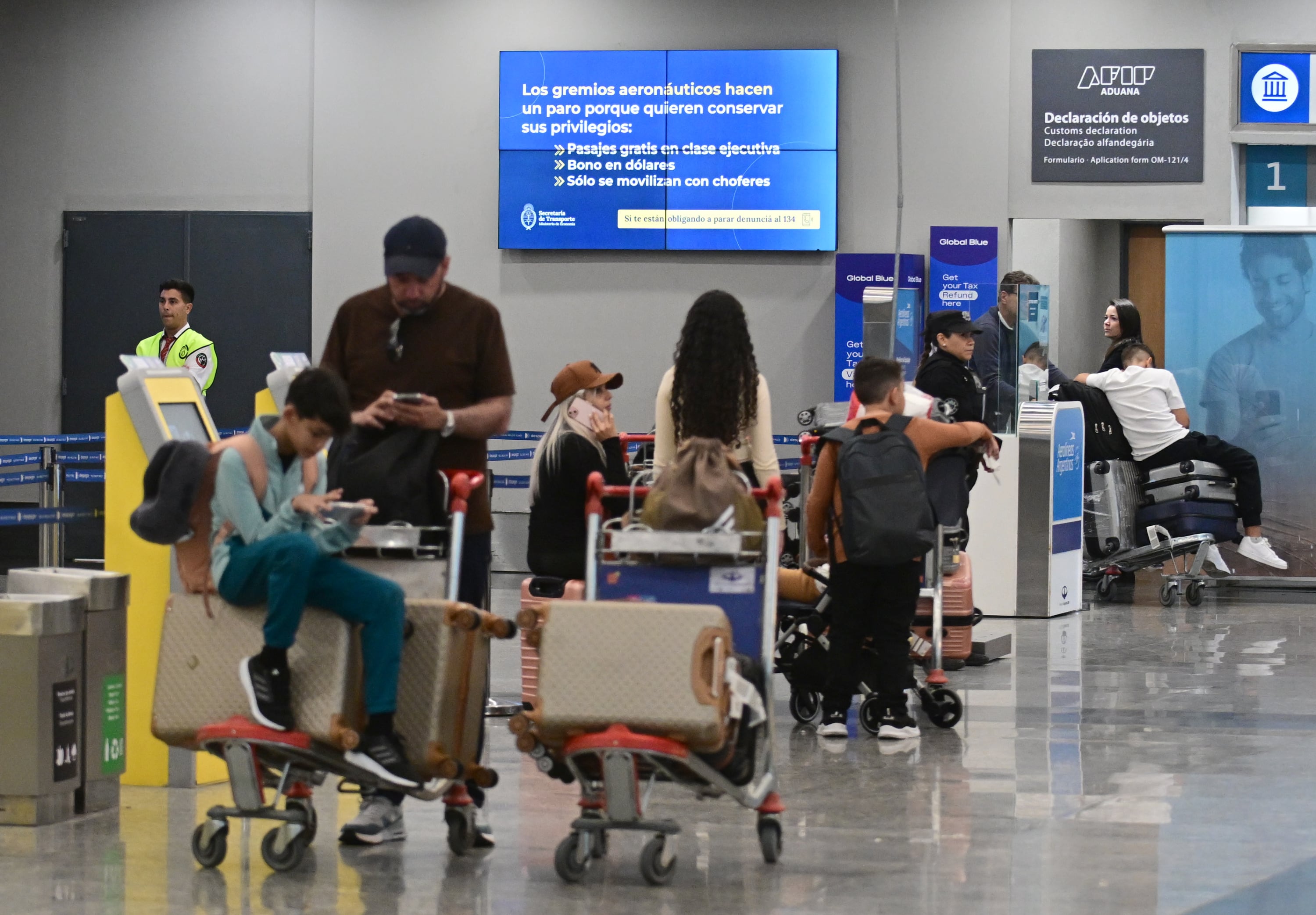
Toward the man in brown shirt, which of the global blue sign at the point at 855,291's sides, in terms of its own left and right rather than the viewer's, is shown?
front

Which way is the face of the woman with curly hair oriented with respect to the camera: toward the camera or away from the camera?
away from the camera

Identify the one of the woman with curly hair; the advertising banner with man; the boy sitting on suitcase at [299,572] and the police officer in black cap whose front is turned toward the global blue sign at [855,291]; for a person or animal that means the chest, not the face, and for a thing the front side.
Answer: the woman with curly hair

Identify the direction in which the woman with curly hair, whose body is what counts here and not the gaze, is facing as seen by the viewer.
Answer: away from the camera

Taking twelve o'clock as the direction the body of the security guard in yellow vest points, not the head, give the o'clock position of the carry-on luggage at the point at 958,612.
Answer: The carry-on luggage is roughly at 9 o'clock from the security guard in yellow vest.

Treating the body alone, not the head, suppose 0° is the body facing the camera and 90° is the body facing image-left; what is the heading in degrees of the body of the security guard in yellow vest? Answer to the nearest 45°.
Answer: approximately 45°

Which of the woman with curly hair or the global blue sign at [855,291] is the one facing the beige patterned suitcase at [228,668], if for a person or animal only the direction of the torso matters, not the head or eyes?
the global blue sign

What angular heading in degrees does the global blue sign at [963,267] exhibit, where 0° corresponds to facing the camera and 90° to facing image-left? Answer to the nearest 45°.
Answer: approximately 0°

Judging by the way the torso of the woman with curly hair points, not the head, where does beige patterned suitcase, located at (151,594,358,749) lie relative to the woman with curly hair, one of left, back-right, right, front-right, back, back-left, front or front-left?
back-left

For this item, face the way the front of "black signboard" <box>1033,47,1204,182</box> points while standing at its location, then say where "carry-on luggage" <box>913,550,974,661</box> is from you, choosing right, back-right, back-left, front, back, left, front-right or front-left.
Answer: front

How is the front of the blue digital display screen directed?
toward the camera

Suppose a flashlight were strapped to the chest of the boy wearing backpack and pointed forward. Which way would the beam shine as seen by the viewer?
away from the camera

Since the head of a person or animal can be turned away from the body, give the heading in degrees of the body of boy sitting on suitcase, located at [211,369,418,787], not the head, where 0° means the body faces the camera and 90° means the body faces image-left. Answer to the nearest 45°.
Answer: approximately 315°

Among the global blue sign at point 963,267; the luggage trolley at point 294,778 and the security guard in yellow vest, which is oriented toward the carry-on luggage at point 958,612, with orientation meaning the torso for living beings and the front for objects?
the global blue sign

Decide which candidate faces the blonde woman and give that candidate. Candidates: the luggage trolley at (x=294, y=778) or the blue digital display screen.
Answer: the blue digital display screen

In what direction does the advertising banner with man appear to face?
toward the camera
